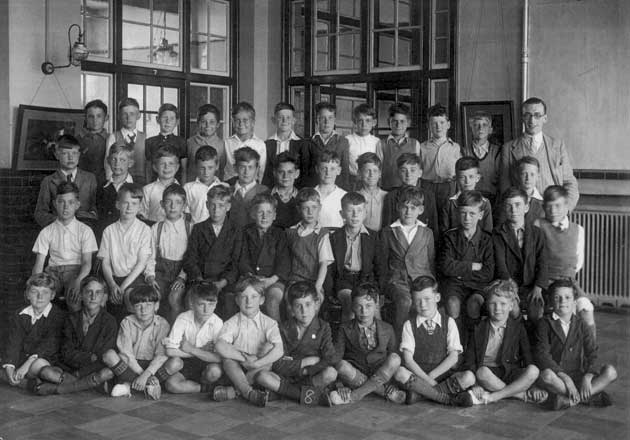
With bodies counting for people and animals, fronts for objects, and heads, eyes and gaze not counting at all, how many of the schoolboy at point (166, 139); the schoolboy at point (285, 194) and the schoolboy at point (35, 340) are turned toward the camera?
3

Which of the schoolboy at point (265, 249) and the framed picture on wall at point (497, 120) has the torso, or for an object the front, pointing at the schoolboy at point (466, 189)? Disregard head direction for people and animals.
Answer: the framed picture on wall

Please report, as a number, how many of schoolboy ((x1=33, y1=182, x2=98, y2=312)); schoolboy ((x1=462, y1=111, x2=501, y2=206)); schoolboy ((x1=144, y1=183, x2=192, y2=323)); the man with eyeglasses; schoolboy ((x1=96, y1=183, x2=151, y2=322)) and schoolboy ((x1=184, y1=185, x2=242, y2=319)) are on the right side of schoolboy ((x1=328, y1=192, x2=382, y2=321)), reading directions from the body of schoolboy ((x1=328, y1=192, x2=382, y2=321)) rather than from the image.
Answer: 4

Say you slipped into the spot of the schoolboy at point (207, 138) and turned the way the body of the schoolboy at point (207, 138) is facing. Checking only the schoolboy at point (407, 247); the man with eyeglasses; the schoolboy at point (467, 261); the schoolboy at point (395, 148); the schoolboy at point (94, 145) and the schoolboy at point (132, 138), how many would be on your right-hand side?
2

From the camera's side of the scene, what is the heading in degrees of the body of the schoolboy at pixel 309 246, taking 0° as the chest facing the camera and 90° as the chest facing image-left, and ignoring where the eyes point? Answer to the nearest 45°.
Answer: approximately 0°

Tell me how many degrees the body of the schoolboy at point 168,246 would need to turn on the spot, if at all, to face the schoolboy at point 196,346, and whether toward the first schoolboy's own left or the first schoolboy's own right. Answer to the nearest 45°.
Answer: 0° — they already face them
